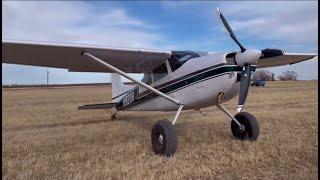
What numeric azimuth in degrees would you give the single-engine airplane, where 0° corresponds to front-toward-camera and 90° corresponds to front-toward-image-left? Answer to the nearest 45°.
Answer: approximately 315°
